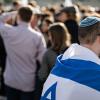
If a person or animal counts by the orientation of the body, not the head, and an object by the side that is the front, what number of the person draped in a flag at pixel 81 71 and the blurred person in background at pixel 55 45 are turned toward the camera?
0

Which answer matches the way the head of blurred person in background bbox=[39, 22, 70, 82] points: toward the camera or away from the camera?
away from the camera

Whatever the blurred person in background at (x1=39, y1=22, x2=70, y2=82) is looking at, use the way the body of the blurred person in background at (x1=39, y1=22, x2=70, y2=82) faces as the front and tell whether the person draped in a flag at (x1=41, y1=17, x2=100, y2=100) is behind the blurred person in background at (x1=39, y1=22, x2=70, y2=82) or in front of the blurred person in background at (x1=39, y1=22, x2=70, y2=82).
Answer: behind

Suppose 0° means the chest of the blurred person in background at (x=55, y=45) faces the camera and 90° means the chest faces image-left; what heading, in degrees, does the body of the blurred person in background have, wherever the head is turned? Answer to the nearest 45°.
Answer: approximately 135°

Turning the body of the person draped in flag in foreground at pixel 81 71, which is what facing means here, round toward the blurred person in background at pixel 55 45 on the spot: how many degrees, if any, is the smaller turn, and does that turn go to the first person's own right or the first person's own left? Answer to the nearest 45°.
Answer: approximately 45° to the first person's own left

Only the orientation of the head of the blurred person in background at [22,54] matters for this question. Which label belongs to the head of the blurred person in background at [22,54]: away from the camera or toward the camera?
away from the camera

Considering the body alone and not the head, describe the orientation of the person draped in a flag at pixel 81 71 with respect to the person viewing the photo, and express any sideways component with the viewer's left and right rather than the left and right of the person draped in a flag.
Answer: facing away from the viewer and to the right of the viewer
